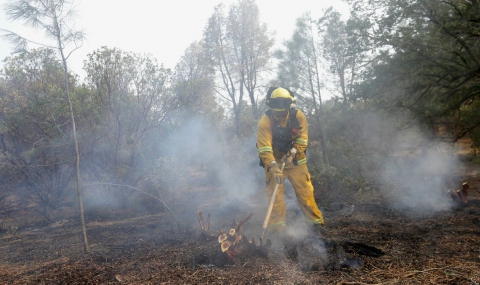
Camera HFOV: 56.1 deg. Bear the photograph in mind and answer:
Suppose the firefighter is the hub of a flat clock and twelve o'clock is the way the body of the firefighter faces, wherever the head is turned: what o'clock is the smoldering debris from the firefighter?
The smoldering debris is roughly at 12 o'clock from the firefighter.

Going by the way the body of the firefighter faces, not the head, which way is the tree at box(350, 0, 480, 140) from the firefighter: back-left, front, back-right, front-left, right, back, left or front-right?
back-left

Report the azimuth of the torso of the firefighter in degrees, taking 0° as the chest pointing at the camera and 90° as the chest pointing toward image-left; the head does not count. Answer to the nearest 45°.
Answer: approximately 0°

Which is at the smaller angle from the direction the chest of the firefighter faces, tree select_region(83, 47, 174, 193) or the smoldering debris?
the smoldering debris
